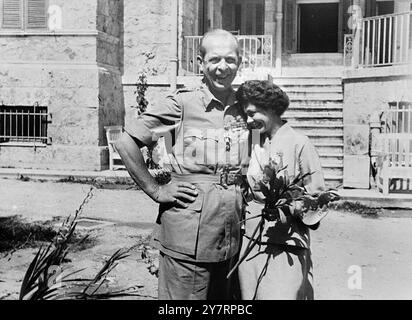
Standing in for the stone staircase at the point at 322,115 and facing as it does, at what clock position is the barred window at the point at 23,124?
The barred window is roughly at 3 o'clock from the stone staircase.

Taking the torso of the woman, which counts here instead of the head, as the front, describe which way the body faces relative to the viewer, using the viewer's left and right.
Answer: facing the viewer and to the left of the viewer

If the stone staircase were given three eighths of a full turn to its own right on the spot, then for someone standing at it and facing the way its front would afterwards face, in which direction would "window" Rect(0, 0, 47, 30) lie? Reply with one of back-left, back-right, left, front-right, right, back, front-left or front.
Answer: front-left

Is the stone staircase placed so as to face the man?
yes

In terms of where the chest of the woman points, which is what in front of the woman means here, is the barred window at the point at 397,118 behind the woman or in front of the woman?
behind

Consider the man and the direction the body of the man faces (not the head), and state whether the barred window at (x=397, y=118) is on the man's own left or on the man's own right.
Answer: on the man's own left

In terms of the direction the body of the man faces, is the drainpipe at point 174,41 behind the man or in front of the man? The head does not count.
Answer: behind

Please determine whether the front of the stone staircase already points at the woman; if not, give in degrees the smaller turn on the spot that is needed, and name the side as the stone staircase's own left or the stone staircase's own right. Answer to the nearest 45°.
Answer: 0° — it already faces them

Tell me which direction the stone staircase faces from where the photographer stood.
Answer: facing the viewer

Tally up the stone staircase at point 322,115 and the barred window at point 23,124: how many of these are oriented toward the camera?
2

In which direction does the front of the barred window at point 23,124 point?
toward the camera

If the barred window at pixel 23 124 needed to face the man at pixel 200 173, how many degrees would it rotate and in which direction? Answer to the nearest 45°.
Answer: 0° — it already faces them

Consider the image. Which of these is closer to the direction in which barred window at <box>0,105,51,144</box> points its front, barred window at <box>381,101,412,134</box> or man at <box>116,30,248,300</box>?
the man

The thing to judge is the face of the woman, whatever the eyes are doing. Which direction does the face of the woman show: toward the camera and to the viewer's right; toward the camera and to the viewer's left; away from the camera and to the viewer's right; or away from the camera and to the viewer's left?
toward the camera and to the viewer's left

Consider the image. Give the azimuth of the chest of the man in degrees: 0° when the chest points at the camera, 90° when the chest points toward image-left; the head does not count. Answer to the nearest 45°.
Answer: approximately 315°

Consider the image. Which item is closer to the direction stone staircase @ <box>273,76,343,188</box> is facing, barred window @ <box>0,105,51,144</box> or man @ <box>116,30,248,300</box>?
the man
